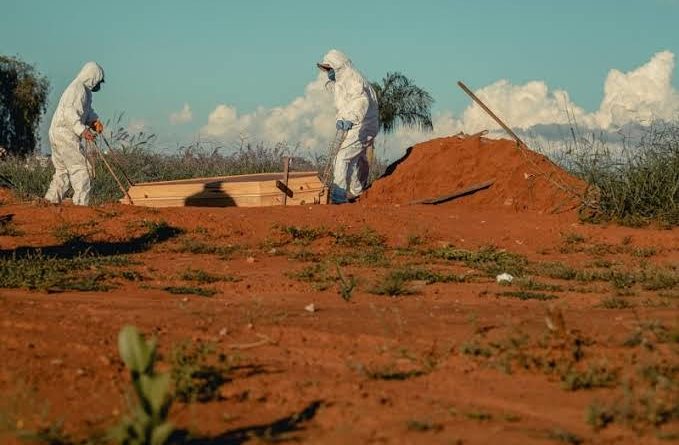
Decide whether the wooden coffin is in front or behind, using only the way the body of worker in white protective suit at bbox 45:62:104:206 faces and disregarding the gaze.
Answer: in front

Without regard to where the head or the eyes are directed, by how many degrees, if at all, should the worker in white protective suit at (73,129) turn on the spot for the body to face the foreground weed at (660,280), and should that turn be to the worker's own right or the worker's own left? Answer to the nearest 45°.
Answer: approximately 45° to the worker's own right

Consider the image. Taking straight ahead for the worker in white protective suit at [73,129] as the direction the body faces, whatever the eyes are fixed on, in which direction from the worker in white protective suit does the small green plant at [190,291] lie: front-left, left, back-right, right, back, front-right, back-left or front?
right

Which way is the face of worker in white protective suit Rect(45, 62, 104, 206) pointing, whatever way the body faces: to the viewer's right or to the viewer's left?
to the viewer's right

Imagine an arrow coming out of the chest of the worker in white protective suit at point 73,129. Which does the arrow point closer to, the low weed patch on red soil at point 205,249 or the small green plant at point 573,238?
the small green plant

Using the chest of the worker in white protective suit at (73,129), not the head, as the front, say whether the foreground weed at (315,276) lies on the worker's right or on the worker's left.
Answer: on the worker's right

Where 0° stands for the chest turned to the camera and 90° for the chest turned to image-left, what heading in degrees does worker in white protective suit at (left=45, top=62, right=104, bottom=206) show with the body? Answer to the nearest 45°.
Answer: approximately 270°

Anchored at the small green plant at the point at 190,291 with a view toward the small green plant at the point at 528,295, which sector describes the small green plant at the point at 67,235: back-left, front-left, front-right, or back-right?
back-left

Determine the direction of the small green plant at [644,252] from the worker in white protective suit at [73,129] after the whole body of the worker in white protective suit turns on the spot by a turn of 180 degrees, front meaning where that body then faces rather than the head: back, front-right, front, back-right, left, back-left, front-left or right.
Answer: back-left

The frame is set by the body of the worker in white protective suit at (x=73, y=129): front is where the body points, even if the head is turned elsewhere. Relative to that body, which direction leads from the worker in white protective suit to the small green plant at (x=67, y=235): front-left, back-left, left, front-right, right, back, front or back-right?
right

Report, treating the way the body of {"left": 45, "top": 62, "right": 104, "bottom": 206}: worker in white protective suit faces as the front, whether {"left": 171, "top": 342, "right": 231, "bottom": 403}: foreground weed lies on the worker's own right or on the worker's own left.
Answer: on the worker's own right

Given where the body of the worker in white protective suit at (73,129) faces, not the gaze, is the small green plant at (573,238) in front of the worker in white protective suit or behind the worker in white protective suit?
in front

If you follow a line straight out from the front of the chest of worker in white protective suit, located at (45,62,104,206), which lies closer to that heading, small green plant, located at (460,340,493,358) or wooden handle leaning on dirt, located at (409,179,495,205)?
the wooden handle leaning on dirt

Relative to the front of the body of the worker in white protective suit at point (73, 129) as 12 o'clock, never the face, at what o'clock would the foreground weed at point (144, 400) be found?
The foreground weed is roughly at 3 o'clock from the worker in white protective suit.
